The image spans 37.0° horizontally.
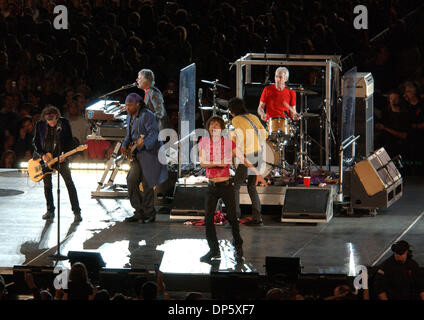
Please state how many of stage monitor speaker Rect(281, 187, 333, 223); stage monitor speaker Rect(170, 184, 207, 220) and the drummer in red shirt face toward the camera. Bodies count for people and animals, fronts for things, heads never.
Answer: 3

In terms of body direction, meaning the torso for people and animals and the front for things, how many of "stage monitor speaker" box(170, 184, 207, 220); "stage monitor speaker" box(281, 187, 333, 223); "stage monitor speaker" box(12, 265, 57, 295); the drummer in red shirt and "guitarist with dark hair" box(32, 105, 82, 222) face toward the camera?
4

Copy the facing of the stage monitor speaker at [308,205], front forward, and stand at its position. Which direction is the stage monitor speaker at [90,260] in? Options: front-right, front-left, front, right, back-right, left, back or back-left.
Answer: front-right

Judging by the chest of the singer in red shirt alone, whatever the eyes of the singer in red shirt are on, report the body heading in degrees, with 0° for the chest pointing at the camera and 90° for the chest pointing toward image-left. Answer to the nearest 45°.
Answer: approximately 0°

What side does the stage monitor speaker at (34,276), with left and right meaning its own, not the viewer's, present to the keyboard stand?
front

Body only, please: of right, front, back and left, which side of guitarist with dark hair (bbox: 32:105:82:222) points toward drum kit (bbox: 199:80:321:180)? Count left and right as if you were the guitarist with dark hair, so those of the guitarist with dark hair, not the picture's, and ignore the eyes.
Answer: left

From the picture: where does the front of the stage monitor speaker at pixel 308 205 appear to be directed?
toward the camera

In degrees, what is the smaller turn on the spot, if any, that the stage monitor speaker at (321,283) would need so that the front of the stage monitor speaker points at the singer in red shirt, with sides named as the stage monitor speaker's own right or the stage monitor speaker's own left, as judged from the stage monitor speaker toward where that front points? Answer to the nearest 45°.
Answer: approximately 45° to the stage monitor speaker's own left

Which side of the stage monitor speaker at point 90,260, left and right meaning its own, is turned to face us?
back

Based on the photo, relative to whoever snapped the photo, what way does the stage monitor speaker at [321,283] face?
facing away from the viewer

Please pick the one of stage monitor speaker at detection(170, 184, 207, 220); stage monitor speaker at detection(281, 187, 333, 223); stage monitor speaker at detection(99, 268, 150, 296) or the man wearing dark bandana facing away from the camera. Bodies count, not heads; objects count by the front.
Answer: stage monitor speaker at detection(99, 268, 150, 296)

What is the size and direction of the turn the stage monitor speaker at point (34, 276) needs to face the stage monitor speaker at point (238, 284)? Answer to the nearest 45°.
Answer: approximately 90° to its right
